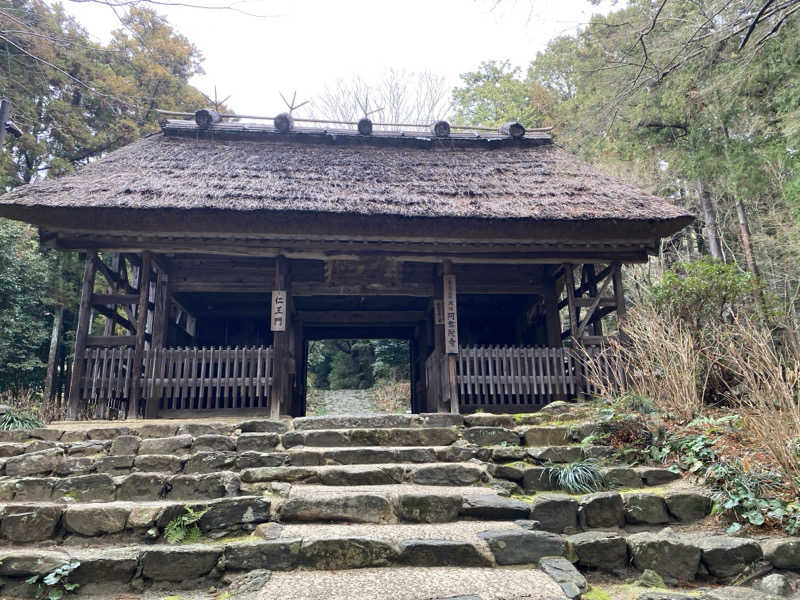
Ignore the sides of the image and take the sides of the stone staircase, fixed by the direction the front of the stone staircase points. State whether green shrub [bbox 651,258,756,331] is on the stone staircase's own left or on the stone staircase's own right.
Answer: on the stone staircase's own left

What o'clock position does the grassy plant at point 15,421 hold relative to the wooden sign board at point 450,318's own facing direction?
The grassy plant is roughly at 2 o'clock from the wooden sign board.

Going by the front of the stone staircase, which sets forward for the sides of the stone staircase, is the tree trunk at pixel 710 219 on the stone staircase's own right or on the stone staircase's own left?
on the stone staircase's own left

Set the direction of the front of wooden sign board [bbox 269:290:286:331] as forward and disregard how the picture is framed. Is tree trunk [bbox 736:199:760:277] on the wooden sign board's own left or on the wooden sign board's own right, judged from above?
on the wooden sign board's own left

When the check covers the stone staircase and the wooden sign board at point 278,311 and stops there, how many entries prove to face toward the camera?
2

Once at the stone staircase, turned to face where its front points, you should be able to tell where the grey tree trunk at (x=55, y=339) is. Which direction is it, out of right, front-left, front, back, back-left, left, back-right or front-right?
back-right

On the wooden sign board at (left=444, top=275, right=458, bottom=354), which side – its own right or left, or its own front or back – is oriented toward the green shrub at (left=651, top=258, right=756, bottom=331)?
left

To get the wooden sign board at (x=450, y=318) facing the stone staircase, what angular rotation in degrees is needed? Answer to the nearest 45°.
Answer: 0° — it already faces it

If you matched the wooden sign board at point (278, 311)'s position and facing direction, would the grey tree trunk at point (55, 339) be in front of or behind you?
behind

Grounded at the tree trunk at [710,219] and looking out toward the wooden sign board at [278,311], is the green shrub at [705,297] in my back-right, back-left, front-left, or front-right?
front-left

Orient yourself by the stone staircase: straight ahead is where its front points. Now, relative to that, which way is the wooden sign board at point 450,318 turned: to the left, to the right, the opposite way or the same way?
the same way

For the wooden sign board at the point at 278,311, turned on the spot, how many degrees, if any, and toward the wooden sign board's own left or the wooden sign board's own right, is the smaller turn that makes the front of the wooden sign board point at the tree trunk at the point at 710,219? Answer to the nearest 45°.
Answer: approximately 90° to the wooden sign board's own left

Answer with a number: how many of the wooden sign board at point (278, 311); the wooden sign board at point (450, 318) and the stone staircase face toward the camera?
3

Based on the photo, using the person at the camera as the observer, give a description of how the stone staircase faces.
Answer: facing the viewer

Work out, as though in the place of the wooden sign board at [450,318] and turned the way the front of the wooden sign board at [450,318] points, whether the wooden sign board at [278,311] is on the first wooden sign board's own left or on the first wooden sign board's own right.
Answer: on the first wooden sign board's own right

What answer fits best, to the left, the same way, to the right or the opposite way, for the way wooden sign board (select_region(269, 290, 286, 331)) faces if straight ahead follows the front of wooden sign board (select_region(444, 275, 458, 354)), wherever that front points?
the same way

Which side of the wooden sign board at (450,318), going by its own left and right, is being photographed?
front

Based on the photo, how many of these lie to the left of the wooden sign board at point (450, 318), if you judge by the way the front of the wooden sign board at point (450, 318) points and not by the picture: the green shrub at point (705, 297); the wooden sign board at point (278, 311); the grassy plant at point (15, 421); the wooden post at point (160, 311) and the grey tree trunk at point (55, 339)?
1

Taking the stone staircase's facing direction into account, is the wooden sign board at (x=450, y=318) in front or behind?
behind
